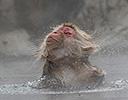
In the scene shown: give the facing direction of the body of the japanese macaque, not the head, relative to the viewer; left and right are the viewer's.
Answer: facing the viewer and to the left of the viewer
